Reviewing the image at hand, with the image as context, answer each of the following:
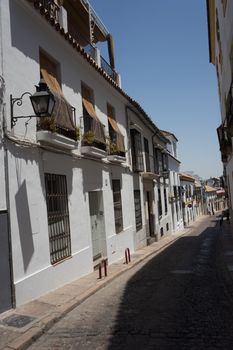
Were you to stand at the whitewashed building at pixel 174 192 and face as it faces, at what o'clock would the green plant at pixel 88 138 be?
The green plant is roughly at 3 o'clock from the whitewashed building.

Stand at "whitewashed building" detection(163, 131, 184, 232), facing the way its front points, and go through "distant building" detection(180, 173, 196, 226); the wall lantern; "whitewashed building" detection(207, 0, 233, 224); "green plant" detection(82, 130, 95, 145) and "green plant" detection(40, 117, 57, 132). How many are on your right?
4

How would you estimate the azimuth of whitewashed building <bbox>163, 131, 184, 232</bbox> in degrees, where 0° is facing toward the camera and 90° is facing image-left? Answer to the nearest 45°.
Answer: approximately 270°

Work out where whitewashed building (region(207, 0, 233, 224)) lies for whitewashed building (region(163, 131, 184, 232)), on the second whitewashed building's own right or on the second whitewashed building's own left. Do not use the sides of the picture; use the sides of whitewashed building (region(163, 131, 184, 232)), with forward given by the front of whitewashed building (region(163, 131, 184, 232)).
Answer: on the second whitewashed building's own right

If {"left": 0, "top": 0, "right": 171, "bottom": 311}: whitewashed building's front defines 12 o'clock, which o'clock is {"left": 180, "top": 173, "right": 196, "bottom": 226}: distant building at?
The distant building is roughly at 8 o'clock from the whitewashed building.

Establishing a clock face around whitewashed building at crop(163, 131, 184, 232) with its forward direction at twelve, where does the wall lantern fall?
The wall lantern is roughly at 3 o'clock from the whitewashed building.

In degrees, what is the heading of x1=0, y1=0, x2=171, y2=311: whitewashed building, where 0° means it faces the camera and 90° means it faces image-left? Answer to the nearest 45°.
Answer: approximately 315°

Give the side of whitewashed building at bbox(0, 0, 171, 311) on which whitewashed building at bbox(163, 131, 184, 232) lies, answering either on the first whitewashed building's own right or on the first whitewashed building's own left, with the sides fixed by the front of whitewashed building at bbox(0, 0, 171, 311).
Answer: on the first whitewashed building's own left
